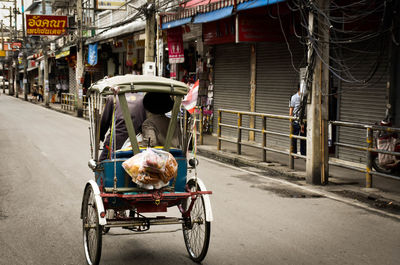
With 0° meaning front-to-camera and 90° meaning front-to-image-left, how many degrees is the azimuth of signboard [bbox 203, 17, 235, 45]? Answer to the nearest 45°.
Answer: approximately 45°

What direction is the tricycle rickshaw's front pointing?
away from the camera

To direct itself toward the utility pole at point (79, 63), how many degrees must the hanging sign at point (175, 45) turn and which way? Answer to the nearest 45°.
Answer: approximately 135° to its right

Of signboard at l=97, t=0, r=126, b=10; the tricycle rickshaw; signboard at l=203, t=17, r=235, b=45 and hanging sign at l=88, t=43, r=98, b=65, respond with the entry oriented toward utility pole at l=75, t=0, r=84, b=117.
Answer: the tricycle rickshaw

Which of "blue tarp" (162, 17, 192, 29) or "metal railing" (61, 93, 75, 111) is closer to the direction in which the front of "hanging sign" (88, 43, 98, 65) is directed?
the blue tarp

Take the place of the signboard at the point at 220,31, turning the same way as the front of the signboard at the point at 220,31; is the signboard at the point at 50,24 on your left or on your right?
on your right

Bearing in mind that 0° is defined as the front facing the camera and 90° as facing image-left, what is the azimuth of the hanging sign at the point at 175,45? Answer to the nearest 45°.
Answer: approximately 0°

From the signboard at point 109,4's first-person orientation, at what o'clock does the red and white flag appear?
The red and white flag is roughly at 12 o'clock from the signboard.

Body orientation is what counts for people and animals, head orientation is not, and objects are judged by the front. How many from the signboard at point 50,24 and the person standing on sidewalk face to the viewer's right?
1

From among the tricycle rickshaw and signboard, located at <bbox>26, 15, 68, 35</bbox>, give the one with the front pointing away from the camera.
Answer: the tricycle rickshaw
